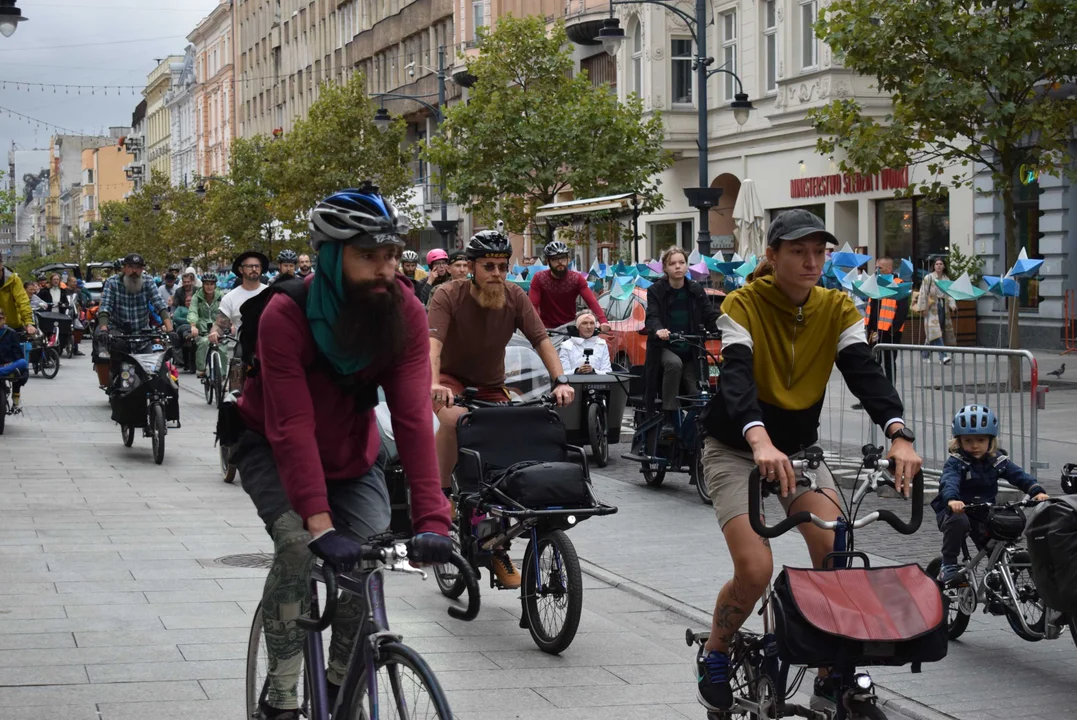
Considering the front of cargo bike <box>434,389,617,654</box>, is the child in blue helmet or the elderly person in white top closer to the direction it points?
the child in blue helmet

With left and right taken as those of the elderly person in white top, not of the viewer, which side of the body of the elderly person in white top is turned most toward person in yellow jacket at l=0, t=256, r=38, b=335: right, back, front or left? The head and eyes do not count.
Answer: right

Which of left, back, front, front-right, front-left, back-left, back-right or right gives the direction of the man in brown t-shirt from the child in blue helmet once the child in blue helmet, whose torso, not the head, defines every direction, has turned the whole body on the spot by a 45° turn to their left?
back

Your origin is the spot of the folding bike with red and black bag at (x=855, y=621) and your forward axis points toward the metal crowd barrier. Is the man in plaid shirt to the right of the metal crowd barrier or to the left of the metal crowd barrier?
left

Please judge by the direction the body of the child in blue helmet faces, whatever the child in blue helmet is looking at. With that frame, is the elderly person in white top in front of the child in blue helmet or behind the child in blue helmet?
behind

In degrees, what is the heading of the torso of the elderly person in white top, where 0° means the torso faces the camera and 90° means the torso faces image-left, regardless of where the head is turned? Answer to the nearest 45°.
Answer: approximately 0°

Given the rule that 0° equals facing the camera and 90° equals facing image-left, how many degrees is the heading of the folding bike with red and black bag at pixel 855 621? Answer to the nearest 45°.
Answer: approximately 315°

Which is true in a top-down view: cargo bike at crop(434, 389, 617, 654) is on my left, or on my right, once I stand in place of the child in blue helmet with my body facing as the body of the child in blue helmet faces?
on my right

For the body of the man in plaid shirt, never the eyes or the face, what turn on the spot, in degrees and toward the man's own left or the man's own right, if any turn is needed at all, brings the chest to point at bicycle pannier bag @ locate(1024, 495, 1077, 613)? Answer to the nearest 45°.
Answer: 0° — they already face it

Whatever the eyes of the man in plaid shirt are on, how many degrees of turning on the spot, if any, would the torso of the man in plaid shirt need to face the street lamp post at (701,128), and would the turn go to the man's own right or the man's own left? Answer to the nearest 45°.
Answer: approximately 135° to the man's own left

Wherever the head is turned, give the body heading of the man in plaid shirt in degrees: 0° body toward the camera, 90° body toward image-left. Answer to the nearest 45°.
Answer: approximately 0°

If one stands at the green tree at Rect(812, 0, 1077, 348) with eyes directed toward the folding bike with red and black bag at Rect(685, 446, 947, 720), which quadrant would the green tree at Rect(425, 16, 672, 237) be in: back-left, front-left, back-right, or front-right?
back-right

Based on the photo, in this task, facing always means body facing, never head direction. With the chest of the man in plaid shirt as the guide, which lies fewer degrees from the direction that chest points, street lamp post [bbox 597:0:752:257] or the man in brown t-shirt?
the man in brown t-shirt

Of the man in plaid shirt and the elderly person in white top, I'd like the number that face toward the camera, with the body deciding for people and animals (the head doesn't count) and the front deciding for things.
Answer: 2
